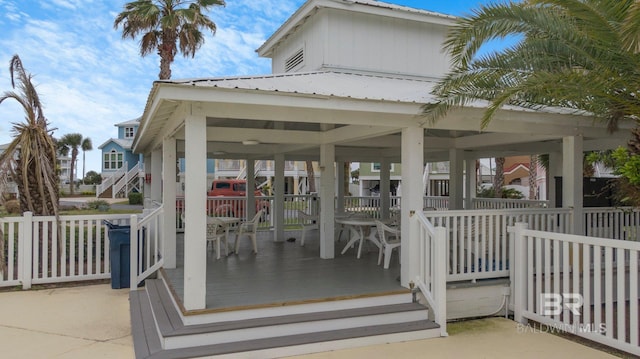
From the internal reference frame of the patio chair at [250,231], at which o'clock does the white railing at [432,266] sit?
The white railing is roughly at 8 o'clock from the patio chair.

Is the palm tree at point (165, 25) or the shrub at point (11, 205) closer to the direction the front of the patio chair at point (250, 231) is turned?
the shrub

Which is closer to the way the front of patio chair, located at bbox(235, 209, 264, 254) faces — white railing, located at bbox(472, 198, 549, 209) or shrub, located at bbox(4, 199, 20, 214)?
the shrub

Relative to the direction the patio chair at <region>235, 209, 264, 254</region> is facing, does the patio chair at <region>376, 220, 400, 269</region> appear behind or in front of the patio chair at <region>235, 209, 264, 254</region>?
behind

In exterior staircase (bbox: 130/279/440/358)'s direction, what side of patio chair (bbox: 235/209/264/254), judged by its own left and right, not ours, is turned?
left

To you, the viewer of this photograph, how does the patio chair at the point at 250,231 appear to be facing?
facing to the left of the viewer

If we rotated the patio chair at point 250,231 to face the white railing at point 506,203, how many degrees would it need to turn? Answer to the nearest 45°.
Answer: approximately 180°
